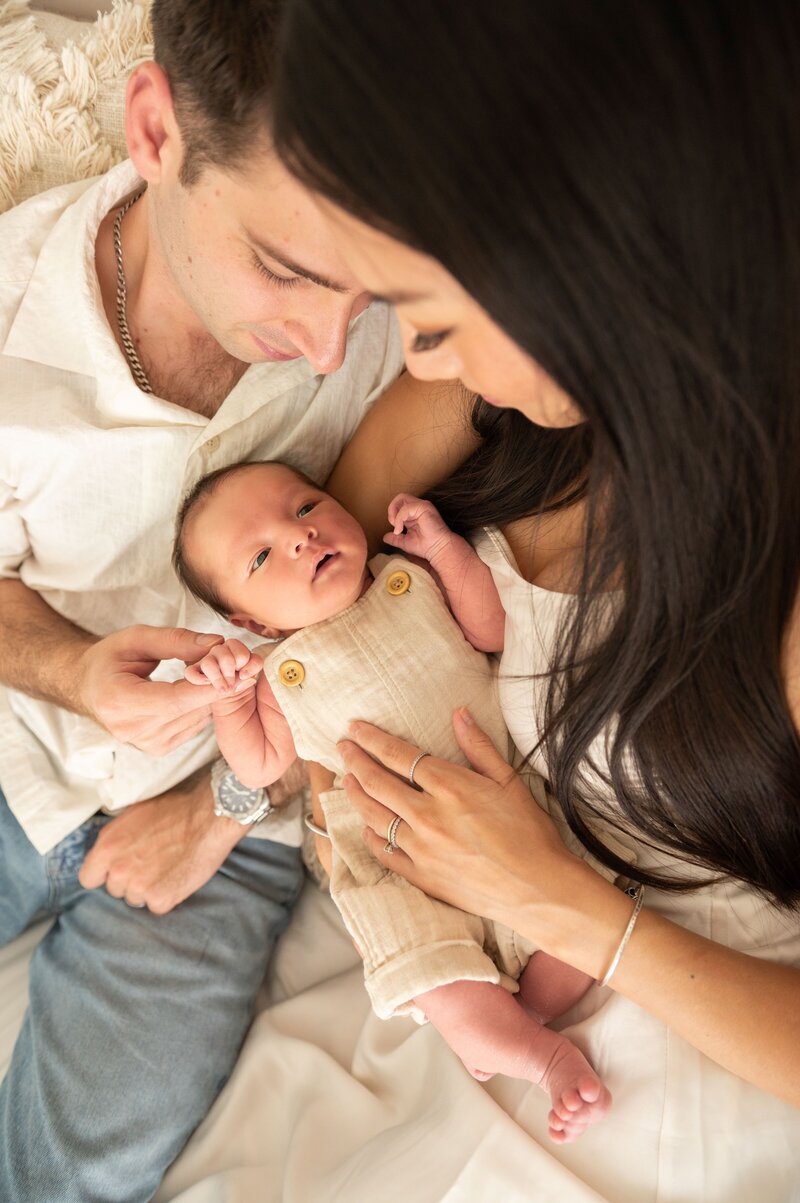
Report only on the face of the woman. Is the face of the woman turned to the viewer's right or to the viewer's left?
to the viewer's left

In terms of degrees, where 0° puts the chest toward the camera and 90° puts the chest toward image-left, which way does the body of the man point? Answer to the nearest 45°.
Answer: approximately 315°
